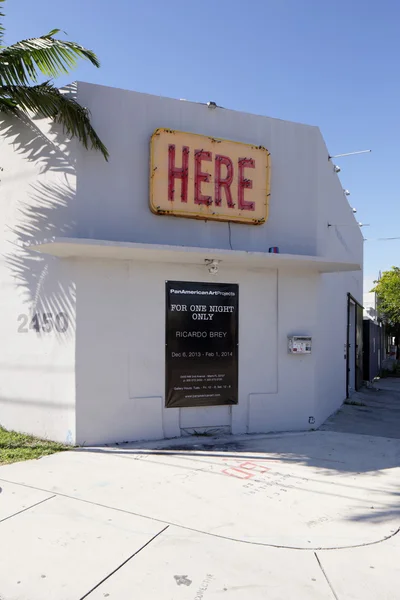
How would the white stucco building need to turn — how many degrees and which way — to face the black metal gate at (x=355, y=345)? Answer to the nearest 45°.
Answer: approximately 135° to its left

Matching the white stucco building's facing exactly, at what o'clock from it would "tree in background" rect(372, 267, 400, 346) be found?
The tree in background is roughly at 7 o'clock from the white stucco building.

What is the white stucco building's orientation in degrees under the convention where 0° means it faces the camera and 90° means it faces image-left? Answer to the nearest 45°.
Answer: approximately 0°
